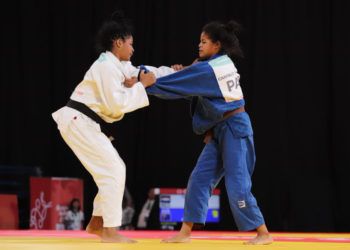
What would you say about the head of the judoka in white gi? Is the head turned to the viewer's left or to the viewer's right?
to the viewer's right

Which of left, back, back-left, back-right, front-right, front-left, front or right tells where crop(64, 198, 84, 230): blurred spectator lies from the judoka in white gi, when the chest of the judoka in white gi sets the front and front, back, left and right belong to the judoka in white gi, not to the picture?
left

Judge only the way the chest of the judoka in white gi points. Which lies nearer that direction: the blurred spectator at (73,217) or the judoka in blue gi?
the judoka in blue gi

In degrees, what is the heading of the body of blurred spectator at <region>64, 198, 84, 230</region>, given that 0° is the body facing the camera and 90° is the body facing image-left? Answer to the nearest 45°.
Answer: approximately 0°

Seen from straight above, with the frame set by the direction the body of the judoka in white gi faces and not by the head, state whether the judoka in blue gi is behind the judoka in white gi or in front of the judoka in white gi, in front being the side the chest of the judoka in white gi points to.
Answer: in front

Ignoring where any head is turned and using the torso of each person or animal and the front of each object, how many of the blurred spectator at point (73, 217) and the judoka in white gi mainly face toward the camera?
1

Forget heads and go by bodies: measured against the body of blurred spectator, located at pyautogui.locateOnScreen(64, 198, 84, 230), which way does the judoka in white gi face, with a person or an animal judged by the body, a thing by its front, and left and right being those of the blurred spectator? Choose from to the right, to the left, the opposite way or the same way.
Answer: to the left

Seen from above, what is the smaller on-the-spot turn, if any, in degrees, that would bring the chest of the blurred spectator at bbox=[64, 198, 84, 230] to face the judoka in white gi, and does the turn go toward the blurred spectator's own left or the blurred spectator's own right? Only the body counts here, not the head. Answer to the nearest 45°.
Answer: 0° — they already face them

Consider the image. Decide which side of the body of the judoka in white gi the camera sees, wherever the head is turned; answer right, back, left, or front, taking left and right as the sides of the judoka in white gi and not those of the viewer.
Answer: right
